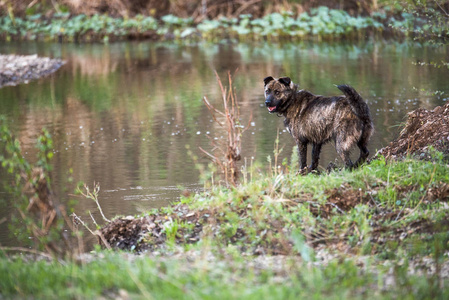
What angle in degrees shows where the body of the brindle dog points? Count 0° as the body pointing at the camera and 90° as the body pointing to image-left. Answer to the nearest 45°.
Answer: approximately 90°

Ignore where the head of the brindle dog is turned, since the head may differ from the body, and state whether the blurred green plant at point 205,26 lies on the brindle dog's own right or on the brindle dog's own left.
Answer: on the brindle dog's own right
